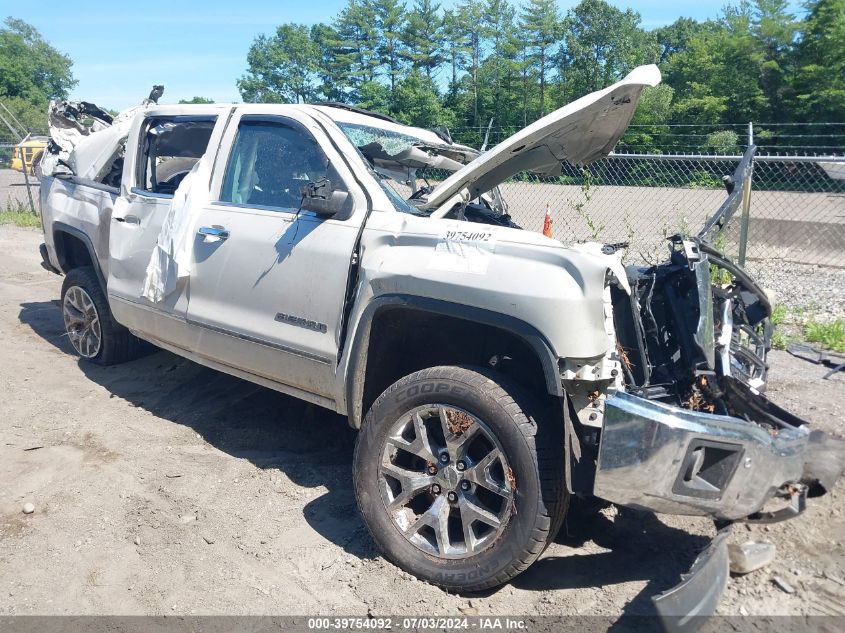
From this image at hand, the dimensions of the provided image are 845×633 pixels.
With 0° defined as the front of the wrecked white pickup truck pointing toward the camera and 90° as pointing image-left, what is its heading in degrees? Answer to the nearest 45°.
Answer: approximately 315°

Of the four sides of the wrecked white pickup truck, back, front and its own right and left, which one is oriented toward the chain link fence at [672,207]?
left
